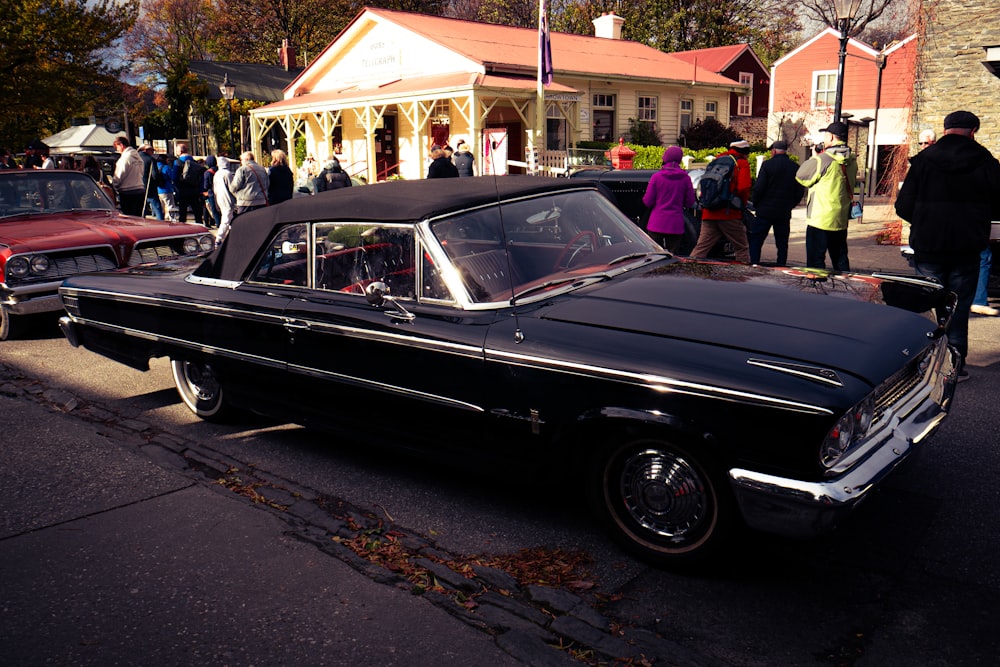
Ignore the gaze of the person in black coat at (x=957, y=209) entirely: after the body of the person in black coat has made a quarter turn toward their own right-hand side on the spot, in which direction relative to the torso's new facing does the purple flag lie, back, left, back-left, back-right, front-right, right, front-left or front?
back-left

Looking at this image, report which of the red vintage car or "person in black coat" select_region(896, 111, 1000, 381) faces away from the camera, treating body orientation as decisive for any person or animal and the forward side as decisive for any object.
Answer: the person in black coat

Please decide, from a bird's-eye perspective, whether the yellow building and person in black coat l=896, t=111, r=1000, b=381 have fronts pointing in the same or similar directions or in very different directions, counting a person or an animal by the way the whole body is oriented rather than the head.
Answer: very different directions

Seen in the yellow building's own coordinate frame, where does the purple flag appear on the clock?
The purple flag is roughly at 10 o'clock from the yellow building.

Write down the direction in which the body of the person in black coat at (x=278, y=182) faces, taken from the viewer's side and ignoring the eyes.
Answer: away from the camera

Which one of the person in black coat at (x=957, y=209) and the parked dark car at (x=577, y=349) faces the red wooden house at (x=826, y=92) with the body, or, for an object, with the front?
the person in black coat

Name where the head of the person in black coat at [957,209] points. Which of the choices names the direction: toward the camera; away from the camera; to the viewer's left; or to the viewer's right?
away from the camera

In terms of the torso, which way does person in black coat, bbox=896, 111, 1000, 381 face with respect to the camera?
away from the camera

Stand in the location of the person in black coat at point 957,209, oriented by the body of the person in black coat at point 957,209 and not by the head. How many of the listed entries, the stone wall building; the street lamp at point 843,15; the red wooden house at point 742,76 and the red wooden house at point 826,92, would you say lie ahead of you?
4

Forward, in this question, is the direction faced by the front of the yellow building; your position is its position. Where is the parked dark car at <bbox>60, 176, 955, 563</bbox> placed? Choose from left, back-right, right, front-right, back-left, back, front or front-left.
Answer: front-left

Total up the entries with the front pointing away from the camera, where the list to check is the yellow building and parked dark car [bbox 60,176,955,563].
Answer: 0

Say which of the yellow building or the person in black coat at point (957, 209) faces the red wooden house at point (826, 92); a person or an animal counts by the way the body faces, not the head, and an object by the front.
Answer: the person in black coat

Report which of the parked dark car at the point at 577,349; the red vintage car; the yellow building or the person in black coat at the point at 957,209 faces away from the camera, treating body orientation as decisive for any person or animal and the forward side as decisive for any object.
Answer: the person in black coat

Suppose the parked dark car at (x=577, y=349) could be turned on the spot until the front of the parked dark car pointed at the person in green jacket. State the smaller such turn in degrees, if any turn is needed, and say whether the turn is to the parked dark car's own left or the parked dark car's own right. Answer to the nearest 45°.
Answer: approximately 90° to the parked dark car's own left

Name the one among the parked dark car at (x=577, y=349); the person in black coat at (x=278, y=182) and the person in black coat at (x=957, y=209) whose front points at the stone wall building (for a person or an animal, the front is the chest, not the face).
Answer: the person in black coat at (x=957, y=209)

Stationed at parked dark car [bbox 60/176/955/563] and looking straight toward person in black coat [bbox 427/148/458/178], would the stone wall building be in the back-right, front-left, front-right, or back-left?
front-right

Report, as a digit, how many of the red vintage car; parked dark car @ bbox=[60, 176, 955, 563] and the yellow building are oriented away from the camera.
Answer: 0
